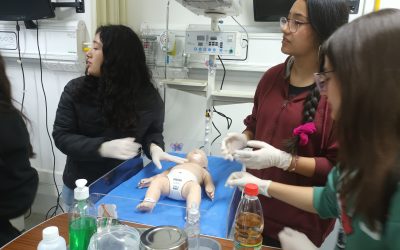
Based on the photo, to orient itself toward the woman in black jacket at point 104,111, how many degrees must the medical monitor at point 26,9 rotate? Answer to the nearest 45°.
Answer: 0° — it already faces them

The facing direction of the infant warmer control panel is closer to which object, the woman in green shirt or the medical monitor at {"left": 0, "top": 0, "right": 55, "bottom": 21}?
the woman in green shirt

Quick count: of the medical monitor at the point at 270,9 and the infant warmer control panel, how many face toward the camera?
2

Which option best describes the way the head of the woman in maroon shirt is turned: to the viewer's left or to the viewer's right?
to the viewer's left

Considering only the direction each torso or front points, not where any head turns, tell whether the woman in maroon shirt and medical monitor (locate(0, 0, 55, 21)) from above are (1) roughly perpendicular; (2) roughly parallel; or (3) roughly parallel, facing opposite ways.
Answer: roughly perpendicular

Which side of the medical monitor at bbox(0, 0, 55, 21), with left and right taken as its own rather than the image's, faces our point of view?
front

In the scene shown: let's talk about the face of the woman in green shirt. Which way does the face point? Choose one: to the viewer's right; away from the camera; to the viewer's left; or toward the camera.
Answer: to the viewer's left

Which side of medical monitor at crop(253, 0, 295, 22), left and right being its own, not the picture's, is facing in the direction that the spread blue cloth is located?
front

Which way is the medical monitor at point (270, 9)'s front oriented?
toward the camera

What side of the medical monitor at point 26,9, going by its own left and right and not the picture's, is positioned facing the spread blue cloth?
front

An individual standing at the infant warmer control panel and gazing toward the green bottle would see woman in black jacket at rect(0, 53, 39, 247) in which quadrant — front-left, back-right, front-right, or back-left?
front-right

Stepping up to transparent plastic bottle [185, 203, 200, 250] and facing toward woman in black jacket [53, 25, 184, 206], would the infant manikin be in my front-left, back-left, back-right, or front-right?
front-right

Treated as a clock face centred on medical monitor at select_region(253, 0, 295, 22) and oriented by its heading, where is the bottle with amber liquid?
The bottle with amber liquid is roughly at 12 o'clock from the medical monitor.
